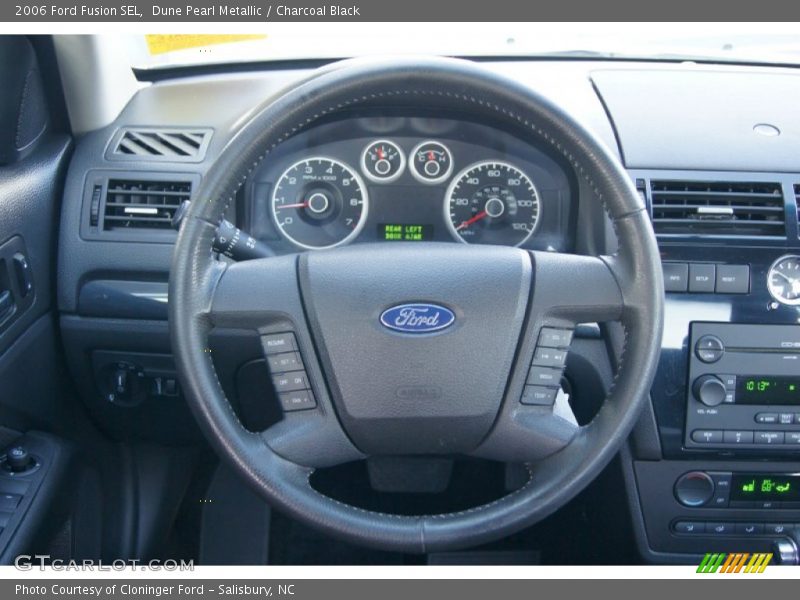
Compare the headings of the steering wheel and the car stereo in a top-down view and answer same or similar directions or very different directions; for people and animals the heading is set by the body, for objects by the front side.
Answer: same or similar directions

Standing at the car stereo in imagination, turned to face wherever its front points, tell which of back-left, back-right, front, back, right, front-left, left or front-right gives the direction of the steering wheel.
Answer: front-right

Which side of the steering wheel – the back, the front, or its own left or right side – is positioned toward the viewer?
front

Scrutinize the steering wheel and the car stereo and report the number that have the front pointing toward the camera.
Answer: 2

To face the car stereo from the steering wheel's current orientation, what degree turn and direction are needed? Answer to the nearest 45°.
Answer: approximately 135° to its left
